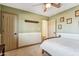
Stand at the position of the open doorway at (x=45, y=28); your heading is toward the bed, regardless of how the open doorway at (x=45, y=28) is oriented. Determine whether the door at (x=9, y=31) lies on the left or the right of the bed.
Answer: right

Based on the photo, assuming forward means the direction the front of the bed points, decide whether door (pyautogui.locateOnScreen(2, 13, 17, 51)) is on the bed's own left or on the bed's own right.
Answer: on the bed's own right

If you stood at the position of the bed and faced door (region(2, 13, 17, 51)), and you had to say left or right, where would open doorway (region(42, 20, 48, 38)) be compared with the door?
right

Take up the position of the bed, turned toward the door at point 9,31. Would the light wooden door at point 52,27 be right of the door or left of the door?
right

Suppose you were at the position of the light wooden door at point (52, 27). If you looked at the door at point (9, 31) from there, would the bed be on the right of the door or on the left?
left

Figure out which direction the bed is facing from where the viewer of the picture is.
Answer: facing the viewer and to the left of the viewer

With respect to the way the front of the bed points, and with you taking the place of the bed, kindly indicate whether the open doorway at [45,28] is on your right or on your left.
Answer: on your right
